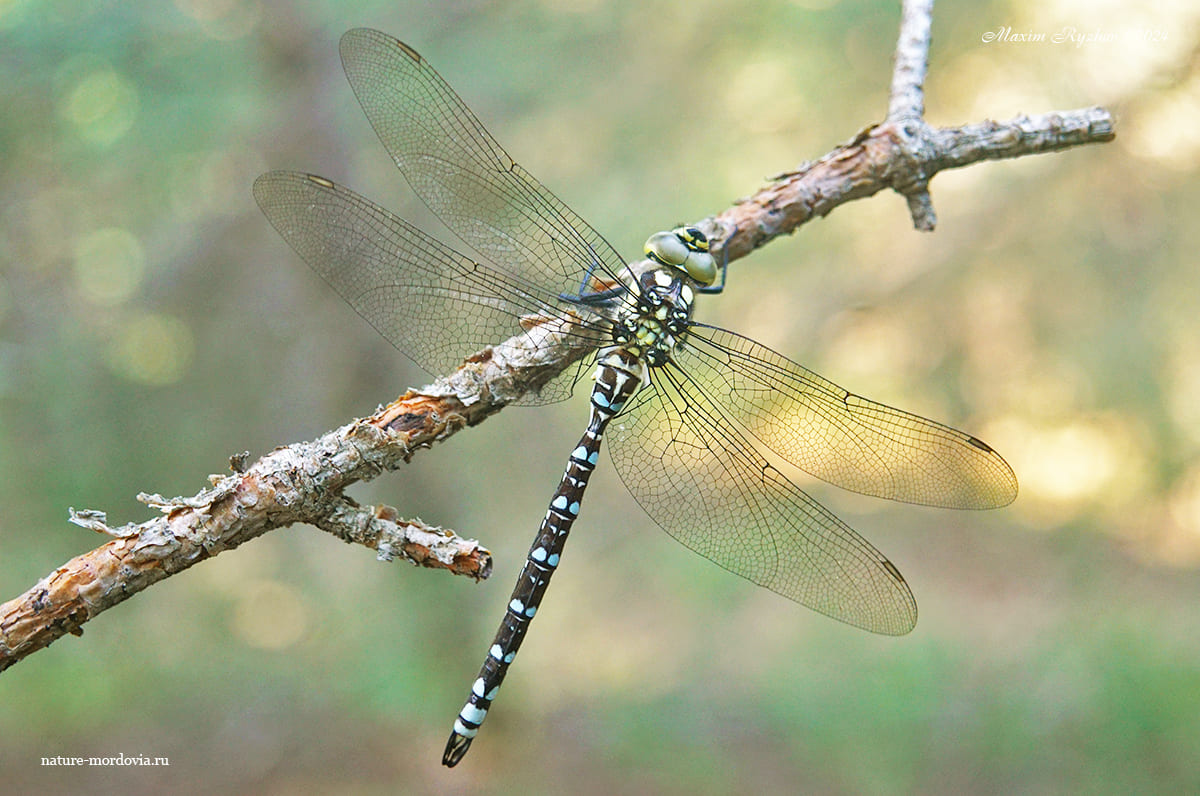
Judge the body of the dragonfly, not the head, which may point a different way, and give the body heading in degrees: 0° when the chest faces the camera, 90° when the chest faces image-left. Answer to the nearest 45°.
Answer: approximately 225°
